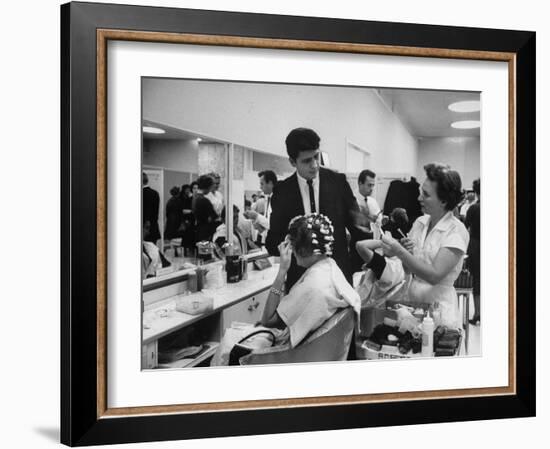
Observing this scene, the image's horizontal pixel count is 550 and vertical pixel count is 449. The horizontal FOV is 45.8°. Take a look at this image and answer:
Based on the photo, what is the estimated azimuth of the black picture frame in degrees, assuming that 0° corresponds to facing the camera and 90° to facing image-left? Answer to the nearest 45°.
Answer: approximately 315°
